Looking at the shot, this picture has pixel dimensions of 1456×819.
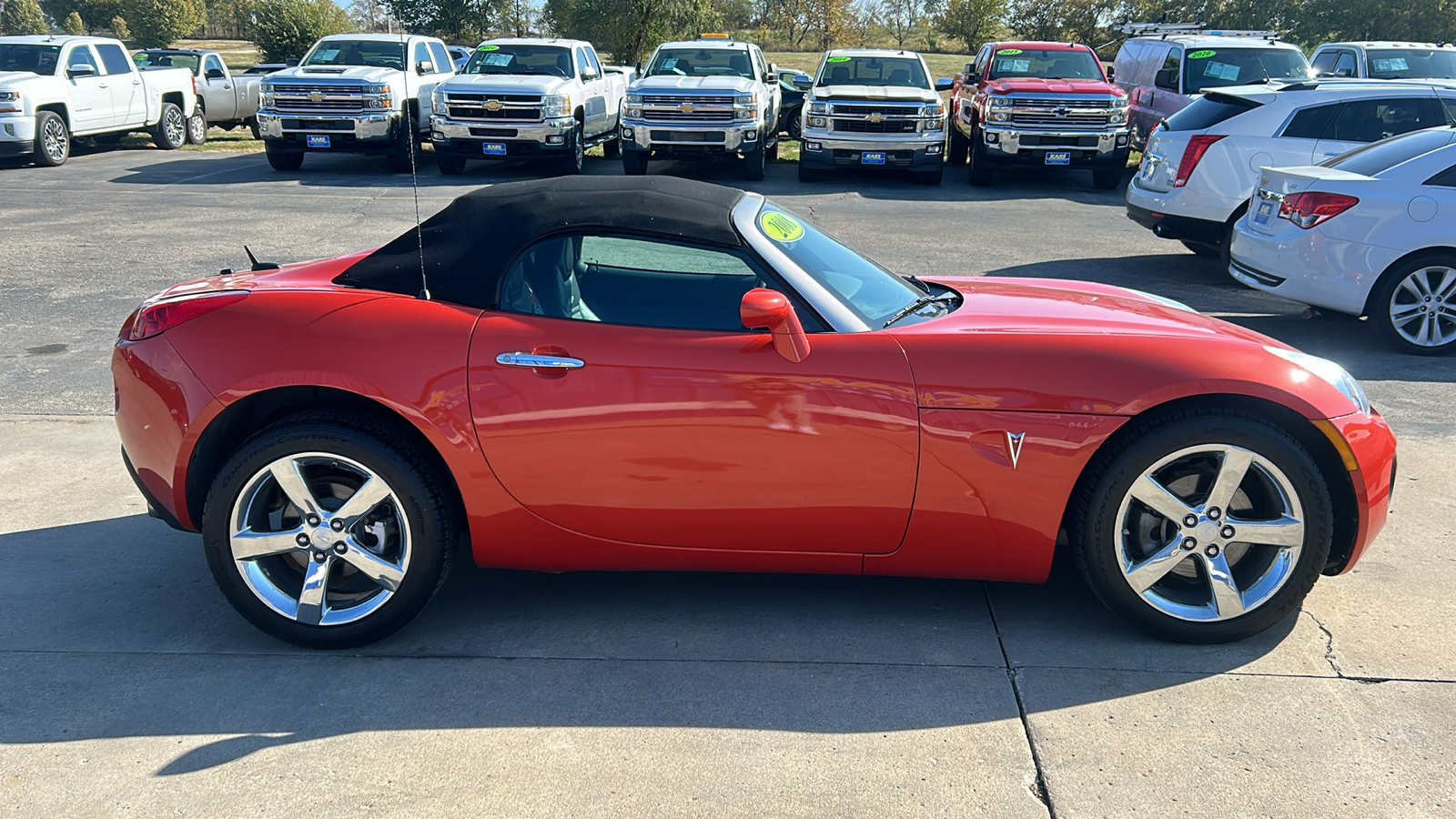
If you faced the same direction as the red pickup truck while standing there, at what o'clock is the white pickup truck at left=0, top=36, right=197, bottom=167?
The white pickup truck is roughly at 3 o'clock from the red pickup truck.

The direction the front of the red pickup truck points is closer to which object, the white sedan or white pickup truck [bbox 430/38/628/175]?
the white sedan

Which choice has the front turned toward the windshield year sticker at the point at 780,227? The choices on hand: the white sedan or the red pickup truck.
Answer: the red pickup truck

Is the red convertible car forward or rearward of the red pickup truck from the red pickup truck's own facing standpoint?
forward

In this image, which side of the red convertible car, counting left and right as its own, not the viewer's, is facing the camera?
right

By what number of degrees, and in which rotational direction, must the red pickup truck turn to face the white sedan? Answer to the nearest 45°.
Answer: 0° — it already faces it

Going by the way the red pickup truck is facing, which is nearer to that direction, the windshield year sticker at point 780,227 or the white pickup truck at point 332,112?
the windshield year sticker

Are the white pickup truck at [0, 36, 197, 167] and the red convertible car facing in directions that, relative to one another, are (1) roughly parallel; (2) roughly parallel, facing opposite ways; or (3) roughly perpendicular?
roughly perpendicular

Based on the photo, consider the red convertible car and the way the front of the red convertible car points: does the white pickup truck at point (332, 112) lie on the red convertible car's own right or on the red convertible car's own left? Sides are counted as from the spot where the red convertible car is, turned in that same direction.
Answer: on the red convertible car's own left
